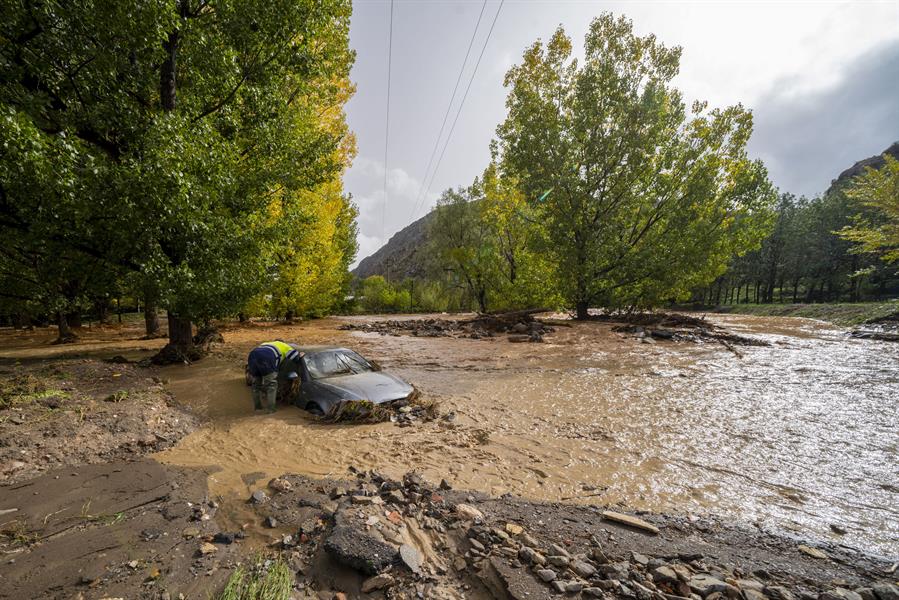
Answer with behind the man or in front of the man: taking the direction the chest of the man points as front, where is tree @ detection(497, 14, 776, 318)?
in front

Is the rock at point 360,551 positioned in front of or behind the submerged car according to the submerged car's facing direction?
in front

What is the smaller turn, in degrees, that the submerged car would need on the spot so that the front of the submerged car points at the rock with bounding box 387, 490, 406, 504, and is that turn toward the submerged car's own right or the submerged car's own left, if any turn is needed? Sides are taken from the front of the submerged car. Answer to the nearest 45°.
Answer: approximately 45° to the submerged car's own right

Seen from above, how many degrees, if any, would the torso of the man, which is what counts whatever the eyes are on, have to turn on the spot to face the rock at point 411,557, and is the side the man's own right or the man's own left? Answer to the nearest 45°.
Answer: approximately 135° to the man's own right

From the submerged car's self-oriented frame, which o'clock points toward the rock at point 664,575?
The rock is roughly at 1 o'clock from the submerged car.

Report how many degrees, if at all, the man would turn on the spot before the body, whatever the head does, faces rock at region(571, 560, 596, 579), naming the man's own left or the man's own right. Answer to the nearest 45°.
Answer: approximately 135° to the man's own right

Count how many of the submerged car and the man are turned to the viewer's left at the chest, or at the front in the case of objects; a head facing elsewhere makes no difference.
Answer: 0

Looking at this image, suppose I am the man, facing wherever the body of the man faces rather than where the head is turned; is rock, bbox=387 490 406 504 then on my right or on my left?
on my right

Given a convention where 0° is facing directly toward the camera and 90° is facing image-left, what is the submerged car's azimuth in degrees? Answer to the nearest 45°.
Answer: approximately 315°

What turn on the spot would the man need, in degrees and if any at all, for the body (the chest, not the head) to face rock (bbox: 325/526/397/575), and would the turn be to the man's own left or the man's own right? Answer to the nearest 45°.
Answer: approximately 135° to the man's own right

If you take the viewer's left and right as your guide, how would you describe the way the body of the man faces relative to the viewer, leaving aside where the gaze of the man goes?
facing away from the viewer and to the right of the viewer
